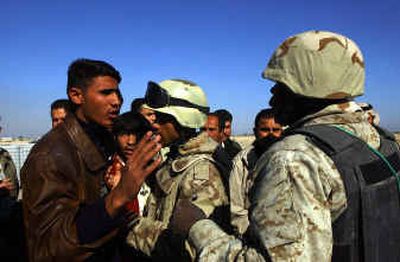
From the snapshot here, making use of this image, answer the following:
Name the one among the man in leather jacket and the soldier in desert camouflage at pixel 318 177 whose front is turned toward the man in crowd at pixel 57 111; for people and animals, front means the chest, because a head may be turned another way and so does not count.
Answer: the soldier in desert camouflage

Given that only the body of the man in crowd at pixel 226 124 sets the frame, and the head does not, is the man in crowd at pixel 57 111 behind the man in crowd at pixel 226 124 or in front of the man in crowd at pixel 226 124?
in front

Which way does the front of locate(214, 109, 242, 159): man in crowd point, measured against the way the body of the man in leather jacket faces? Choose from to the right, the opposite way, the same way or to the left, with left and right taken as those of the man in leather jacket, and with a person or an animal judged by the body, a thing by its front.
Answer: to the right

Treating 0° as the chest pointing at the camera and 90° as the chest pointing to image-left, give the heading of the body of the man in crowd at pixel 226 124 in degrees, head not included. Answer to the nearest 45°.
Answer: approximately 45°

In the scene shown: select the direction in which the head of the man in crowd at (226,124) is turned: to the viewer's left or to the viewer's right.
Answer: to the viewer's left

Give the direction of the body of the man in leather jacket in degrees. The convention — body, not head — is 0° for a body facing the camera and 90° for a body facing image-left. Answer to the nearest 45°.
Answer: approximately 315°

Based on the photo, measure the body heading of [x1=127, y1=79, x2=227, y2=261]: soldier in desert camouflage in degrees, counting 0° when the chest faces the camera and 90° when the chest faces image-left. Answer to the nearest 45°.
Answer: approximately 90°

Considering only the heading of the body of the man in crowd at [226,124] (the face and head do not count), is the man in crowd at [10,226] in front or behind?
in front

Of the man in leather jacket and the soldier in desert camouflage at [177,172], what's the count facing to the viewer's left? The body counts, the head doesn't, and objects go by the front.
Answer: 1

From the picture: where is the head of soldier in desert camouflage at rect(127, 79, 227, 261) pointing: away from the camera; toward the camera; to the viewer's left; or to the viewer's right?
to the viewer's left

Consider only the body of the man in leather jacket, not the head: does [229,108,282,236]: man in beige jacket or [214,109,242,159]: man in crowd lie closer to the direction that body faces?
the man in beige jacket

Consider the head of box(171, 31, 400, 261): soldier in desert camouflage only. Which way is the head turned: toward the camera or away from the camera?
away from the camera

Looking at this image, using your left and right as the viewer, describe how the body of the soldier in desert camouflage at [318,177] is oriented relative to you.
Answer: facing away from the viewer and to the left of the viewer
